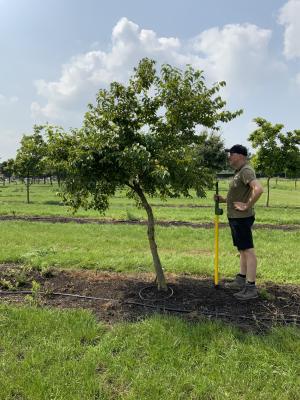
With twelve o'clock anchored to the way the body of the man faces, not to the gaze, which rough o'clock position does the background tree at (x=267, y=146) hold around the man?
The background tree is roughly at 3 o'clock from the man.

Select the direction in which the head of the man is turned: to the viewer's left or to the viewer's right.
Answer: to the viewer's left

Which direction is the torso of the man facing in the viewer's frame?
to the viewer's left

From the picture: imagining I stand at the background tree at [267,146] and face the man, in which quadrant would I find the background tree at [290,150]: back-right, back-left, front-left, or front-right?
back-left

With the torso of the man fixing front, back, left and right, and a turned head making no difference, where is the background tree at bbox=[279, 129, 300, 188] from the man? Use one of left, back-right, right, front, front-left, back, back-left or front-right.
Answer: right
